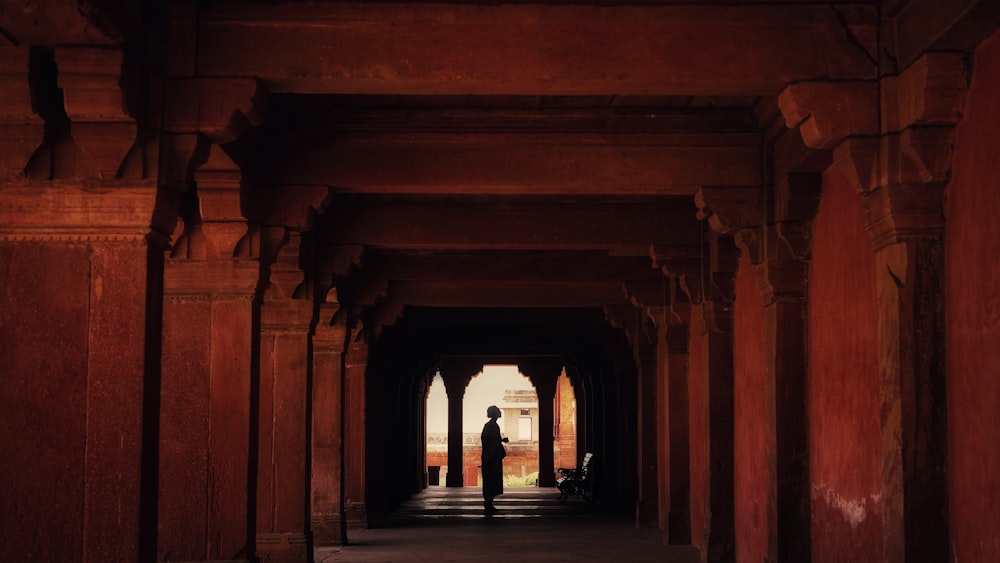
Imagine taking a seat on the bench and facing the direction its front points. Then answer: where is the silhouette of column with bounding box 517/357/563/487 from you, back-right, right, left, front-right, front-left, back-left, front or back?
right

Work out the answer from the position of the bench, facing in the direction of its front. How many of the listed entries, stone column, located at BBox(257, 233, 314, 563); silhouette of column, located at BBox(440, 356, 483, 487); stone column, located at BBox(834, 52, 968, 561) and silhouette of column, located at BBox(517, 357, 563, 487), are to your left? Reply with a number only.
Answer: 2

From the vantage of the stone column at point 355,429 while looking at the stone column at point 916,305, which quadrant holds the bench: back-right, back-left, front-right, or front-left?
back-left

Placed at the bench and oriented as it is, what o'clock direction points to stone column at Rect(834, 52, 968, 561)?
The stone column is roughly at 9 o'clock from the bench.

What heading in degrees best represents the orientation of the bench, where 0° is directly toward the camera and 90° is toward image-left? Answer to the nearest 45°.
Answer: approximately 90°

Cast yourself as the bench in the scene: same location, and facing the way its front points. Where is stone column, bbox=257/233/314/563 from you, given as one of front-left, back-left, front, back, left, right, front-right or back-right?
left

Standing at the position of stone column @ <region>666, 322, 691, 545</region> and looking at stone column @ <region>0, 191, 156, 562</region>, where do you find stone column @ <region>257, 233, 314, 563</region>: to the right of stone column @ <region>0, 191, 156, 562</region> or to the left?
right

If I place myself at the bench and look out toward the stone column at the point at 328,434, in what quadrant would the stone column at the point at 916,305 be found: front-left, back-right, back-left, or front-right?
front-left

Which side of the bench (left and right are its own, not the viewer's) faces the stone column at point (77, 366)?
left

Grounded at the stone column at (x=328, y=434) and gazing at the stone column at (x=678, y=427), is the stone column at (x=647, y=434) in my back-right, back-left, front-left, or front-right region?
front-left

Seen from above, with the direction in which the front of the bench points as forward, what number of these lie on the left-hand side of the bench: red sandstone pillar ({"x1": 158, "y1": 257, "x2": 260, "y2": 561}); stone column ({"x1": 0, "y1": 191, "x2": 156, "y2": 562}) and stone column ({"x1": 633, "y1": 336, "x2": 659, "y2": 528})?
3

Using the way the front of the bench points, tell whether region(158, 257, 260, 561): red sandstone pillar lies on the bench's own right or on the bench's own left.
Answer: on the bench's own left

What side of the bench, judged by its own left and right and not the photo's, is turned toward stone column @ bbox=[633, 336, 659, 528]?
left
